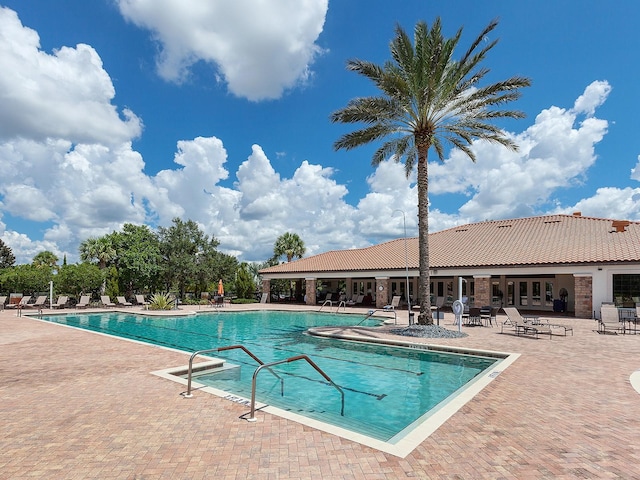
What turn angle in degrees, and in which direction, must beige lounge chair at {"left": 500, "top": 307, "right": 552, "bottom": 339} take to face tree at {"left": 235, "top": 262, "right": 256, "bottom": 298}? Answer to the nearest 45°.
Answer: approximately 180°

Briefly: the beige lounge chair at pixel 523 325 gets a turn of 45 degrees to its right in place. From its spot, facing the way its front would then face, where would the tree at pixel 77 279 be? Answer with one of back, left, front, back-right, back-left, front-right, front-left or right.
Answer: right

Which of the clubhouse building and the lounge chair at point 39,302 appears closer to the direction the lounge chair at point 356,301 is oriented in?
the lounge chair

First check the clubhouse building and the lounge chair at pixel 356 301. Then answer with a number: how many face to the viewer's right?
0

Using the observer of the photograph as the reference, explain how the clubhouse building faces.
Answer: facing the viewer and to the left of the viewer

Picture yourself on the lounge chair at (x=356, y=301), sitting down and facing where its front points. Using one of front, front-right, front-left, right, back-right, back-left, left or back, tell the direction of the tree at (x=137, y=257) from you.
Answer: front-right

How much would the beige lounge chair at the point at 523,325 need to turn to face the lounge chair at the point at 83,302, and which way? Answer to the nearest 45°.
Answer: approximately 135° to its right

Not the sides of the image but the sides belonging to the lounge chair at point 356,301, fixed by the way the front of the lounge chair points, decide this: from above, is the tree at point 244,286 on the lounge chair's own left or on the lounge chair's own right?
on the lounge chair's own right

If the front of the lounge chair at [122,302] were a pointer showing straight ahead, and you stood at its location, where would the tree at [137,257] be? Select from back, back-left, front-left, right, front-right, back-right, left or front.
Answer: back-left

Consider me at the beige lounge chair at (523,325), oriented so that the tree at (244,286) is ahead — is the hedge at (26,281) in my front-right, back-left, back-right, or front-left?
front-left

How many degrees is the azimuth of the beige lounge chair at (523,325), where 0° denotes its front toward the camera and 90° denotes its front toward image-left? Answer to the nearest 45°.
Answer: approximately 315°

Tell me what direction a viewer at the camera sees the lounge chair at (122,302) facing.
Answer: facing the viewer and to the right of the viewer

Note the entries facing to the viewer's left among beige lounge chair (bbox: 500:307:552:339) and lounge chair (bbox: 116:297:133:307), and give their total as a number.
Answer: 0
